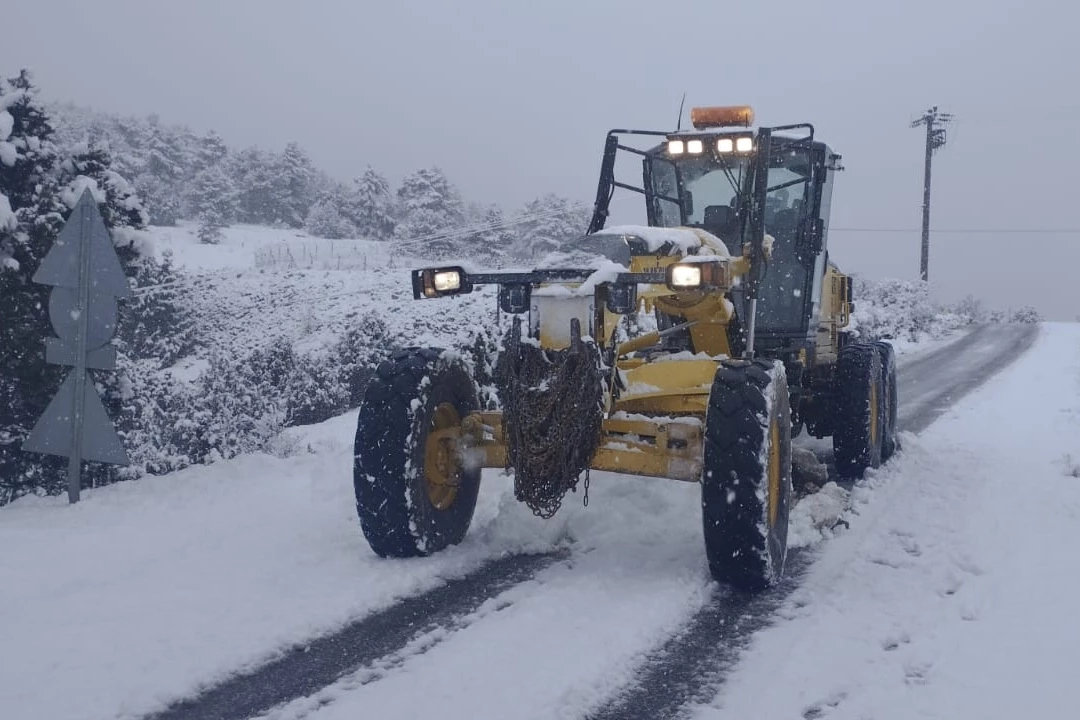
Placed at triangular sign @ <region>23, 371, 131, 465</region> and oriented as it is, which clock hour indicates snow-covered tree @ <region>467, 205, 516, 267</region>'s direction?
The snow-covered tree is roughly at 1 o'clock from the triangular sign.

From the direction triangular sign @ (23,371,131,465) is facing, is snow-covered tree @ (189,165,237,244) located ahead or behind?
ahead

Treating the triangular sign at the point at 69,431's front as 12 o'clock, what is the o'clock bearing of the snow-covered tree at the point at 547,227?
The snow-covered tree is roughly at 1 o'clock from the triangular sign.

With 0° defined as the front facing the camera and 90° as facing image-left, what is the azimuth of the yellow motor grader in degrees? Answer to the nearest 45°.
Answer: approximately 45°

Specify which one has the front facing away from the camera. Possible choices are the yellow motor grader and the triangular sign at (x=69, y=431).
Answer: the triangular sign

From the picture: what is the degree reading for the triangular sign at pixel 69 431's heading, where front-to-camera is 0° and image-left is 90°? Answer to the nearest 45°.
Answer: approximately 180°

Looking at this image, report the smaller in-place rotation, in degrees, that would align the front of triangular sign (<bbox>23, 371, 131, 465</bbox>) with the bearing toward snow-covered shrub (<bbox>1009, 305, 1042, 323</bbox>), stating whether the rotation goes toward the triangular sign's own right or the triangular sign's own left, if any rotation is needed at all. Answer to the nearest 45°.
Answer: approximately 45° to the triangular sign's own right

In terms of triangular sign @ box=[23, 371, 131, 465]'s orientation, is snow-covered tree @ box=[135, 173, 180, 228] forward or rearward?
forward

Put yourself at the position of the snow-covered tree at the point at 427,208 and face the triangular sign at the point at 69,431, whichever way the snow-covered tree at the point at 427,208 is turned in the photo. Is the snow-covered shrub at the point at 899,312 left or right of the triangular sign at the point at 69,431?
left

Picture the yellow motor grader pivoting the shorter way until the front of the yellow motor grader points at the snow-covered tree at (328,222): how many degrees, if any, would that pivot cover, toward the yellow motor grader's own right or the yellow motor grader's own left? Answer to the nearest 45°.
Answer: approximately 135° to the yellow motor grader's own right

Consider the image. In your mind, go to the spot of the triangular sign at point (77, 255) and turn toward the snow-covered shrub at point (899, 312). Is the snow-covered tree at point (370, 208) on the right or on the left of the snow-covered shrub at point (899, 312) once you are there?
left

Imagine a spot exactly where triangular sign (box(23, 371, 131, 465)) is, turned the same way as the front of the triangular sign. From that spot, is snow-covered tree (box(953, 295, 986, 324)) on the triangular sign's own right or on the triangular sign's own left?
on the triangular sign's own right

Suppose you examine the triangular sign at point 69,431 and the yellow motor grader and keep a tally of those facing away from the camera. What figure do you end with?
1
